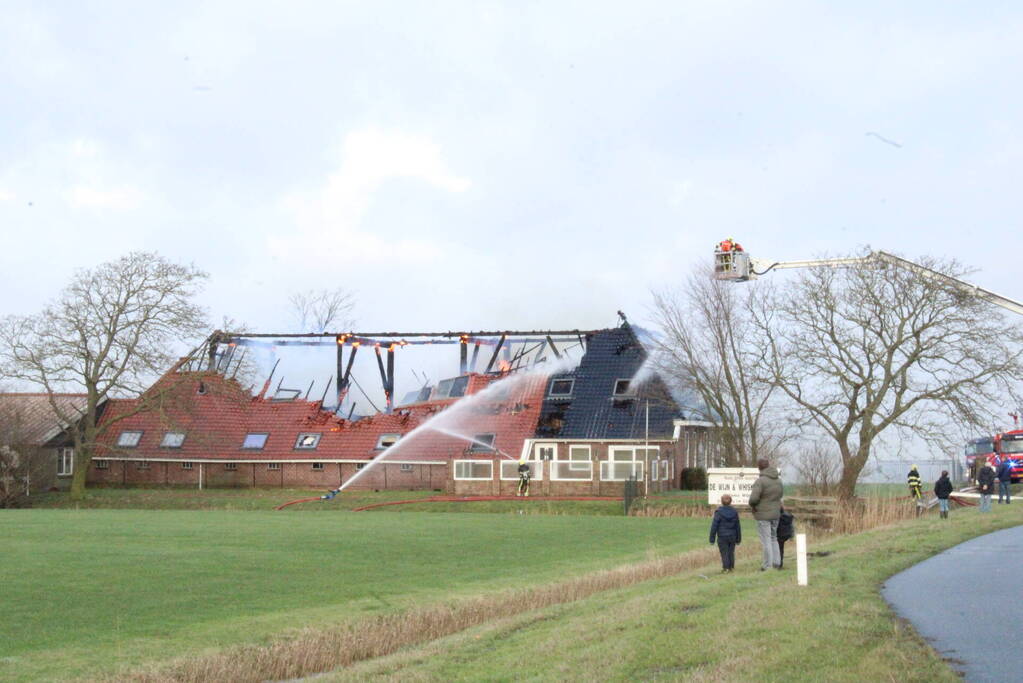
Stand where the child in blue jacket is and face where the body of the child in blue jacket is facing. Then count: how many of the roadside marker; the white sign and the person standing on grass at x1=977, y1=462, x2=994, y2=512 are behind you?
1

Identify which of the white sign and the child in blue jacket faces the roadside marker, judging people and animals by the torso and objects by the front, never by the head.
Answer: the white sign

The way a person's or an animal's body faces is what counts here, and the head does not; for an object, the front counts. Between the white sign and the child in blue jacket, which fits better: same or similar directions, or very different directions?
very different directions

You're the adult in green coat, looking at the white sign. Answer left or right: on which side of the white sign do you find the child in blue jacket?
left

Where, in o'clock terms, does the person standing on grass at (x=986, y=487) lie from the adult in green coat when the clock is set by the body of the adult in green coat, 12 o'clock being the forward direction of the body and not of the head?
The person standing on grass is roughly at 2 o'clock from the adult in green coat.

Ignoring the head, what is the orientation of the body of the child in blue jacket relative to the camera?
away from the camera

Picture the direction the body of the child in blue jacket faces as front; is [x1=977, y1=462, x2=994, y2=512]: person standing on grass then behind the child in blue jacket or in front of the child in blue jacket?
in front

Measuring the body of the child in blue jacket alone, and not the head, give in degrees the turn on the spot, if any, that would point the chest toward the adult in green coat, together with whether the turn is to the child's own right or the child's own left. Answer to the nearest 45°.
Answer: approximately 135° to the child's own right

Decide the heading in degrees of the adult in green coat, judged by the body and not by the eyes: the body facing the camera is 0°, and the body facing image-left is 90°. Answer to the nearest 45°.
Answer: approximately 135°

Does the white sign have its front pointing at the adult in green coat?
yes

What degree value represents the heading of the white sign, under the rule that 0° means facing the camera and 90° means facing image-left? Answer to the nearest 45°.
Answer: approximately 0°

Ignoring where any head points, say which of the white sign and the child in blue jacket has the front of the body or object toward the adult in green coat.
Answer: the white sign

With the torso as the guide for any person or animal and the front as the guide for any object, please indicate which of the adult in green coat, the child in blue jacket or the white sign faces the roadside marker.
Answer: the white sign

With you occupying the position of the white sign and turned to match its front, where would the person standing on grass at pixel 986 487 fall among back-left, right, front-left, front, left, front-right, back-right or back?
front-left

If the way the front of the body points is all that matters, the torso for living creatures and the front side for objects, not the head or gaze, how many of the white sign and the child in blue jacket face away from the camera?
1
